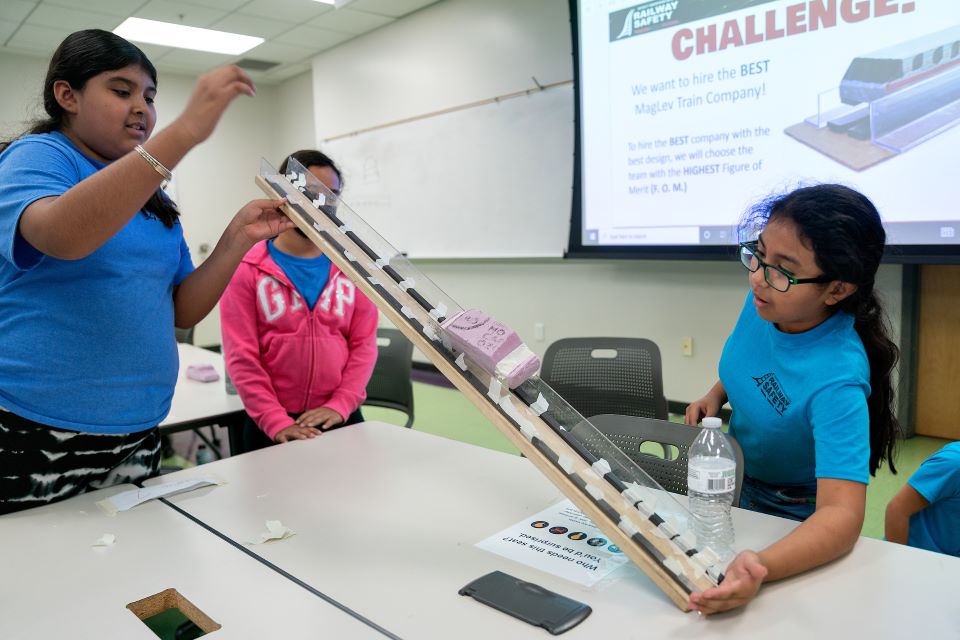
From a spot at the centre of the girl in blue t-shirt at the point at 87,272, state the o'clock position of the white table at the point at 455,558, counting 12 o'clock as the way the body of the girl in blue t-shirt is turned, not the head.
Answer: The white table is roughly at 12 o'clock from the girl in blue t-shirt.

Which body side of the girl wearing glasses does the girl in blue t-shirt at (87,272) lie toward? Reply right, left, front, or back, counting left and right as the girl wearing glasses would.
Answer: front

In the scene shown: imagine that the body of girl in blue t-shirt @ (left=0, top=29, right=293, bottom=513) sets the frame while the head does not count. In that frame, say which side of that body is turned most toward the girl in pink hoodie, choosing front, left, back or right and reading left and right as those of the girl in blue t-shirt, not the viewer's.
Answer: left

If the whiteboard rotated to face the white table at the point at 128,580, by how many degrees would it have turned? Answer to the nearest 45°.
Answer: approximately 45° to its left

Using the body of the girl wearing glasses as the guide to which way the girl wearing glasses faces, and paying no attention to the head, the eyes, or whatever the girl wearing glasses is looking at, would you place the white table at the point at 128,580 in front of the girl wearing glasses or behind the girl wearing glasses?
in front

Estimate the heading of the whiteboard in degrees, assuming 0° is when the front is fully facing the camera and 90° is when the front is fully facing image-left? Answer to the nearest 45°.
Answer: approximately 45°

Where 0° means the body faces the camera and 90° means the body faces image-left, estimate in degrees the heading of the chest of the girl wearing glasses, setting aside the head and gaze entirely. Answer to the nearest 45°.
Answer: approximately 45°

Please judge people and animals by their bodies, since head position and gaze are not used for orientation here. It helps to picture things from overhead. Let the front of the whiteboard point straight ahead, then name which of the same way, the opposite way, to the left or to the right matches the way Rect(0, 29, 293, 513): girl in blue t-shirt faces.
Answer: to the left

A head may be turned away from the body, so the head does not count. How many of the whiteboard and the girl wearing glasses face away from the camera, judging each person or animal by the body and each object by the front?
0

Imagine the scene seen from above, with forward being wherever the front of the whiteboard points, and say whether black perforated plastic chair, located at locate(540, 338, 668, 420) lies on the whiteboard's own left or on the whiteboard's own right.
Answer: on the whiteboard's own left

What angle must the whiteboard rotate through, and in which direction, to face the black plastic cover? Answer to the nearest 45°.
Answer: approximately 45° to its left

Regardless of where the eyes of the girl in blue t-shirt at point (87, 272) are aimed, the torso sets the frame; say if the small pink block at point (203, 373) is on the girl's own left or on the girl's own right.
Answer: on the girl's own left

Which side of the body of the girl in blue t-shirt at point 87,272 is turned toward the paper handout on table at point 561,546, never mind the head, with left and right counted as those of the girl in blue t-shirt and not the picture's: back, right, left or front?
front

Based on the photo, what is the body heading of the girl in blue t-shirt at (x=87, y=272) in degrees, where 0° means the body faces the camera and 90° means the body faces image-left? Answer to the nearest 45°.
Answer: approximately 315°

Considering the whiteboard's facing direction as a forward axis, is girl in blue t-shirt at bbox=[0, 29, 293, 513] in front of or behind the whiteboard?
in front
